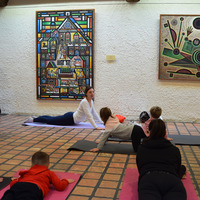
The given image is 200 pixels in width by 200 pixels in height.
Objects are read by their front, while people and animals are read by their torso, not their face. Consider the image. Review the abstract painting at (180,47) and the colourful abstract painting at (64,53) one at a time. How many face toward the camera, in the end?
2

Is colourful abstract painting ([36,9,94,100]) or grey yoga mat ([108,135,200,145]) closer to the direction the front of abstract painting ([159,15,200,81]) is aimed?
the grey yoga mat

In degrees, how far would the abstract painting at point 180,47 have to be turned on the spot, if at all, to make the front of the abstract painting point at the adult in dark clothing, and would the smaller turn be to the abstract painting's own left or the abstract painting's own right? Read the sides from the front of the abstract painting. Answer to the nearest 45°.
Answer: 0° — it already faces them

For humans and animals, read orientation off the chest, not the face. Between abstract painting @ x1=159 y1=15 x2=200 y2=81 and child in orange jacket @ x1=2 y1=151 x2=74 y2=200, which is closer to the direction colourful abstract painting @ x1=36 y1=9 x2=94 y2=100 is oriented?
the child in orange jacket

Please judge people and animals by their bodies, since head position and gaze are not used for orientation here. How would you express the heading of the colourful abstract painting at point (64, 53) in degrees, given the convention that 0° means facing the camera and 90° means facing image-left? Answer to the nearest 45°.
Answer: approximately 0°

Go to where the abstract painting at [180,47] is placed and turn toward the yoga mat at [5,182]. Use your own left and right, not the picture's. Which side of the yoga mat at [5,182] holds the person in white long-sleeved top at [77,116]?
right

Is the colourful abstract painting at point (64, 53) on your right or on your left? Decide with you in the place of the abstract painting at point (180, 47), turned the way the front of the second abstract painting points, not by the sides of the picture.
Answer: on your right
